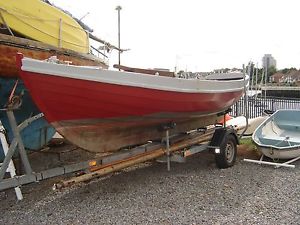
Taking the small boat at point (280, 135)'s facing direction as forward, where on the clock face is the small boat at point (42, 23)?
the small boat at point (42, 23) is roughly at 12 o'clock from the small boat at point (280, 135).

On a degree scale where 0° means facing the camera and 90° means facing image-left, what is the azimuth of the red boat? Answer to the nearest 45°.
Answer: approximately 45°

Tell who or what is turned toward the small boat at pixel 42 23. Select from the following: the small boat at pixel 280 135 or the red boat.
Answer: the small boat at pixel 280 135

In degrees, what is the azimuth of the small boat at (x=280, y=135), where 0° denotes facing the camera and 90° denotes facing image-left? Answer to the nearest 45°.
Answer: approximately 45°

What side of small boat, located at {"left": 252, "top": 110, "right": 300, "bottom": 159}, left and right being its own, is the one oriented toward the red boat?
front

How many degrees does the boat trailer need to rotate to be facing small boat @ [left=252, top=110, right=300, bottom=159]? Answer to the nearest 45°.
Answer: approximately 180°

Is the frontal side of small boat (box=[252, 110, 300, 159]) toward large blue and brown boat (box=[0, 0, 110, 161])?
yes
